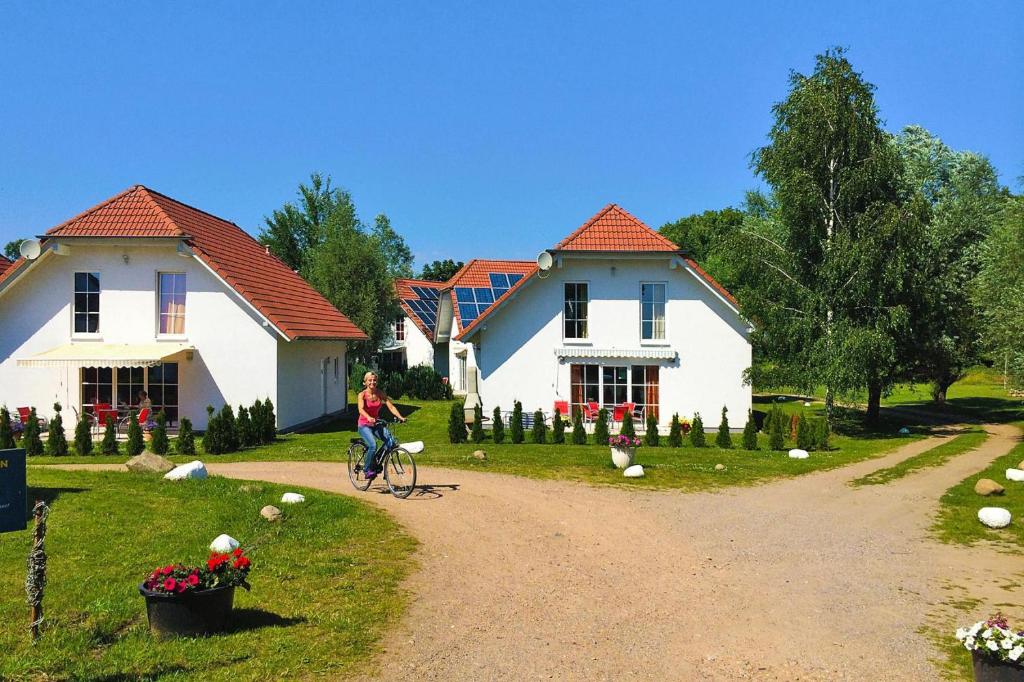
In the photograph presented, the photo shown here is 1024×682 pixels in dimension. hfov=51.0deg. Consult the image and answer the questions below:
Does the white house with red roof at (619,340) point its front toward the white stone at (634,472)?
yes

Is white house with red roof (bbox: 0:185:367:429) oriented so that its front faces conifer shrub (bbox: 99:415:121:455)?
yes

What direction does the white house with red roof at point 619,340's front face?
toward the camera

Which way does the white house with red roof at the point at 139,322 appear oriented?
toward the camera

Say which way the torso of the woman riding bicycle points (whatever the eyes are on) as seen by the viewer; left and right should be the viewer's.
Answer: facing the viewer and to the right of the viewer

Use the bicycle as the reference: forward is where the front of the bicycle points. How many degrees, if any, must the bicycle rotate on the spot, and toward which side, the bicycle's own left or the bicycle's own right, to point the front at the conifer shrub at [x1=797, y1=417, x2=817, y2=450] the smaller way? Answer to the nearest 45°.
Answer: approximately 90° to the bicycle's own left

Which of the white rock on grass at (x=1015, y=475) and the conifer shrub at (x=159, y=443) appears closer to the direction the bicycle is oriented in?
the white rock on grass

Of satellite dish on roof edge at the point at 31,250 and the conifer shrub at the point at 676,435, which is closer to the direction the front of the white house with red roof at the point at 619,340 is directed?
the conifer shrub

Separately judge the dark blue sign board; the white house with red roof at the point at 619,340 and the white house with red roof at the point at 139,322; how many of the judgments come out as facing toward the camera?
3

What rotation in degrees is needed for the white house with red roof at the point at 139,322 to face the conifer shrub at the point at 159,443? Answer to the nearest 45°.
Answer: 0° — it already faces it

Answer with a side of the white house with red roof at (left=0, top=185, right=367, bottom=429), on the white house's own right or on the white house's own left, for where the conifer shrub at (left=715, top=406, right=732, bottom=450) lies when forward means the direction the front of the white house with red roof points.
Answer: on the white house's own left

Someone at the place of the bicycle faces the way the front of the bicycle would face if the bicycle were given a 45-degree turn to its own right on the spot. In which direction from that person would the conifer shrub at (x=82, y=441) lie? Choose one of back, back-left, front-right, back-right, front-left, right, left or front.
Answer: back-right

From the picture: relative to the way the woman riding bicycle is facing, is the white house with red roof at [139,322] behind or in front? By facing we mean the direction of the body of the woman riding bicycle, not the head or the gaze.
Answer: behind

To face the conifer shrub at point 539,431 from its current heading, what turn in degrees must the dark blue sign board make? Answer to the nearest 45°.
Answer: approximately 135° to its left

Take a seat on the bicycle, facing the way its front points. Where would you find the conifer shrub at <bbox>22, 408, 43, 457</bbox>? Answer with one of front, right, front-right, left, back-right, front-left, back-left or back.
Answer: back
